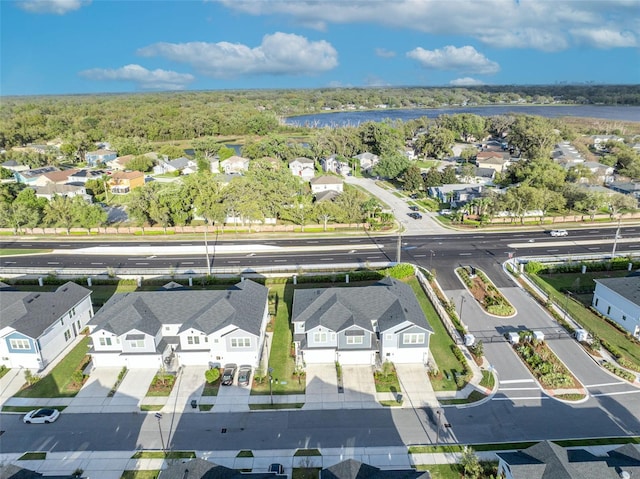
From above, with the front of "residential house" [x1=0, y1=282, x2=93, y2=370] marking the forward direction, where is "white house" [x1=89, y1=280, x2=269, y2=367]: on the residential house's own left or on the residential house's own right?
on the residential house's own left

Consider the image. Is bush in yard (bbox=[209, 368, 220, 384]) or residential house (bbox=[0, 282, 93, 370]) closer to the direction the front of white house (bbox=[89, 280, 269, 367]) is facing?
the bush in yard

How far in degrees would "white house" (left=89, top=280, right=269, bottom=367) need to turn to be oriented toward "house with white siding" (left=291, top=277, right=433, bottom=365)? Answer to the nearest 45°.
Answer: approximately 90° to its left

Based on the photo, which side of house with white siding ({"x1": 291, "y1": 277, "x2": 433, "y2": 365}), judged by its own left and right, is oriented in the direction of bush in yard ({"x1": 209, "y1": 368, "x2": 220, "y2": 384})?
right

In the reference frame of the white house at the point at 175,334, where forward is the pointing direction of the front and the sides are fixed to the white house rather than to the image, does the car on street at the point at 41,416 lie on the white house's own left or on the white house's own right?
on the white house's own right

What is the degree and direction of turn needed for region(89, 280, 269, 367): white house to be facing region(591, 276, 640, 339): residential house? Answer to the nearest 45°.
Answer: approximately 90° to its left

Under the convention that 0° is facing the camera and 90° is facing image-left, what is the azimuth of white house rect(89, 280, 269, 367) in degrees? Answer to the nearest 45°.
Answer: approximately 0°

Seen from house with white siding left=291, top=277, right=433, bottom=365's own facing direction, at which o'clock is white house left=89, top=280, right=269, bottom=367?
The white house is roughly at 3 o'clock from the house with white siding.

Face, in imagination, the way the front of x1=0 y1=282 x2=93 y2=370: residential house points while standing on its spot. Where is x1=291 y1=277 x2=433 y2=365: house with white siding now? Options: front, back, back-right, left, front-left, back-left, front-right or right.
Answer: front-left

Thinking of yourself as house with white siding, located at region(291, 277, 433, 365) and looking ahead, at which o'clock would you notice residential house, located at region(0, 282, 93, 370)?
The residential house is roughly at 3 o'clock from the house with white siding.
